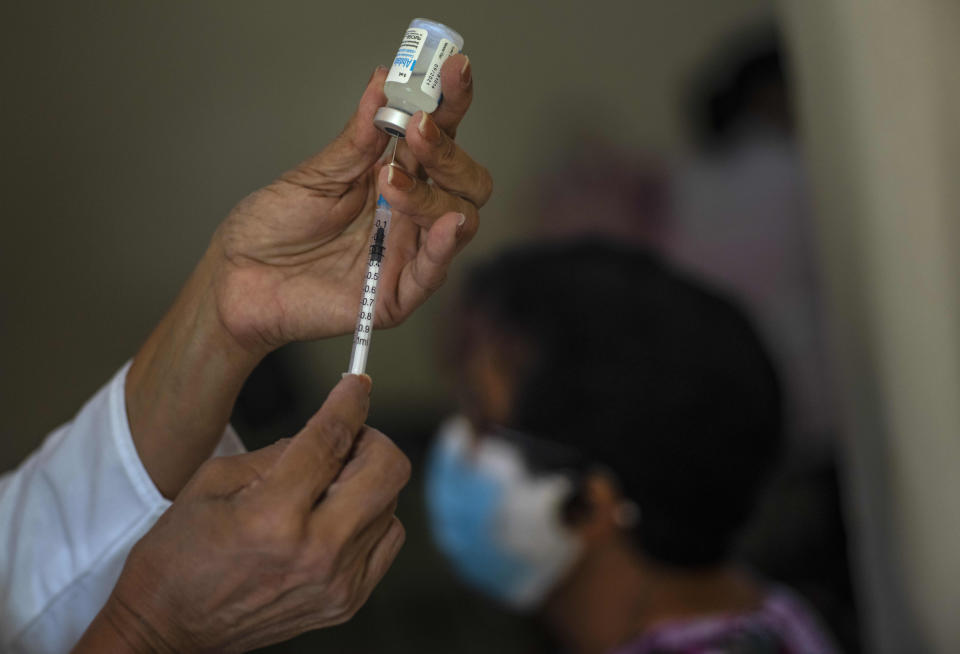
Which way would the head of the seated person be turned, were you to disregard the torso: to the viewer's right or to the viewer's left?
to the viewer's left
